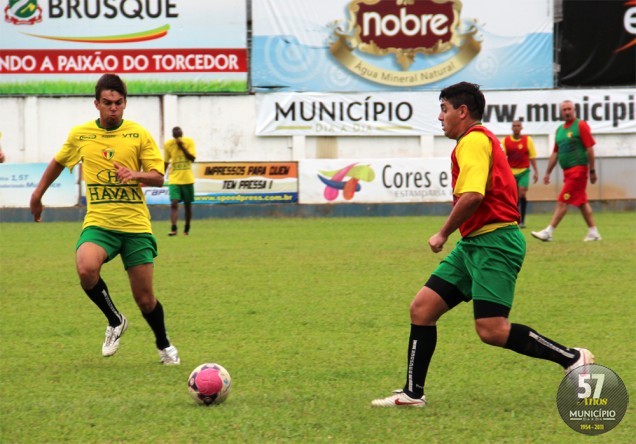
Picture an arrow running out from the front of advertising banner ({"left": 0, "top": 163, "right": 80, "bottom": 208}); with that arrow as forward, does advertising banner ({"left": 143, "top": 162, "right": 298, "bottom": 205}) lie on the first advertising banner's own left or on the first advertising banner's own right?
on the first advertising banner's own left

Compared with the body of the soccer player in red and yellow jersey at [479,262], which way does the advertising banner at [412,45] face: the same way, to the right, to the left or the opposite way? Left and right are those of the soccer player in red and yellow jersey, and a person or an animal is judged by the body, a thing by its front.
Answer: to the left

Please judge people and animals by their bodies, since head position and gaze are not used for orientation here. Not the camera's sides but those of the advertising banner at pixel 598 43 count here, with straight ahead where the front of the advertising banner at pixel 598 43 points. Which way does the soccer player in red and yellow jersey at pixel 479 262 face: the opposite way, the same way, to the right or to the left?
to the right

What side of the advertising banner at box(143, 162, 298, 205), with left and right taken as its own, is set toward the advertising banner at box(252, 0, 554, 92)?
left

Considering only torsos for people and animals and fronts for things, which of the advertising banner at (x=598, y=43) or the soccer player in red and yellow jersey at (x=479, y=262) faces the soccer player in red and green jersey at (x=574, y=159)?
the advertising banner

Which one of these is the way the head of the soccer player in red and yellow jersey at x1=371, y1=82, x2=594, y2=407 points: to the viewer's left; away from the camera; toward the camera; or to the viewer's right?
to the viewer's left
